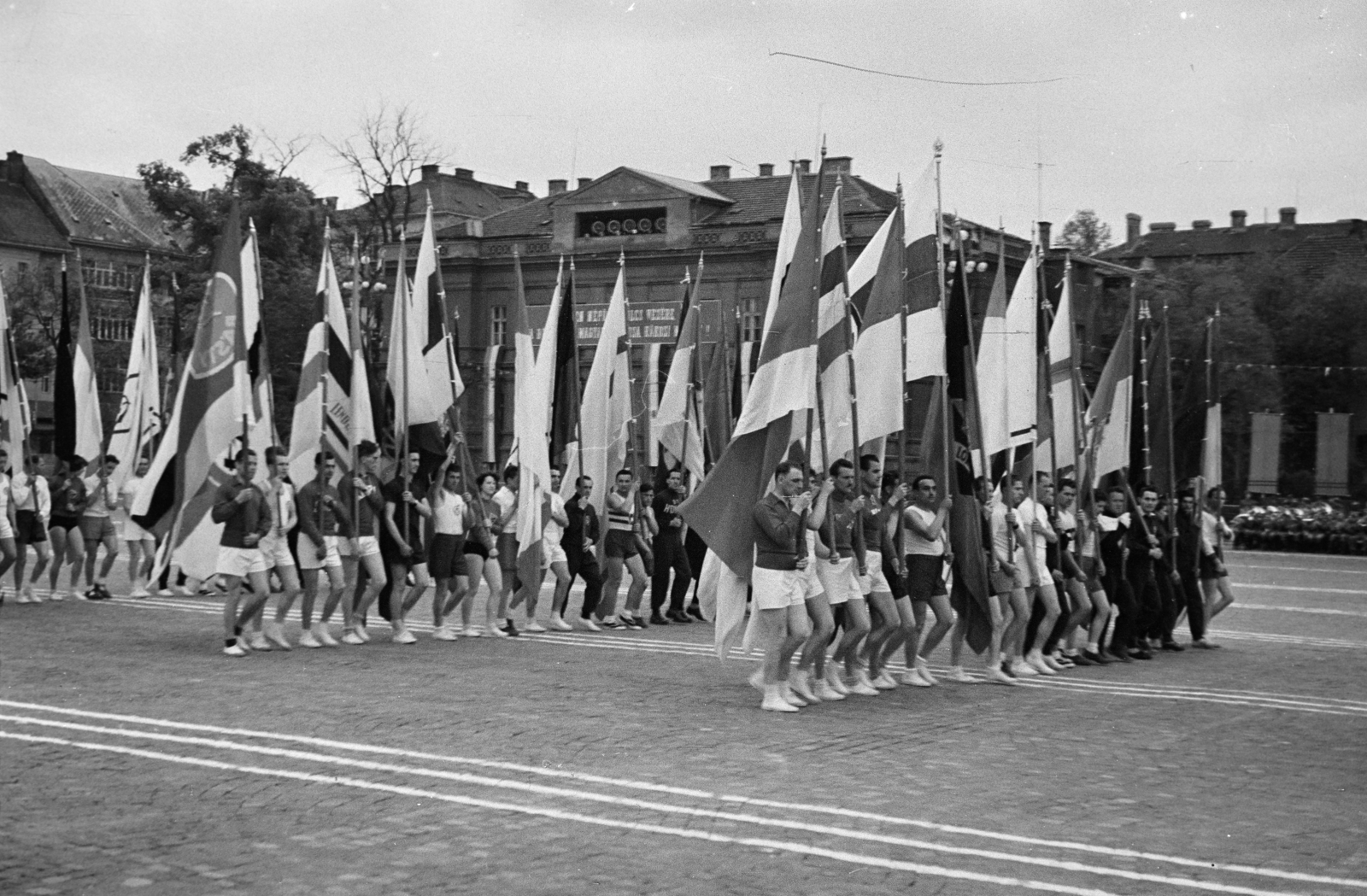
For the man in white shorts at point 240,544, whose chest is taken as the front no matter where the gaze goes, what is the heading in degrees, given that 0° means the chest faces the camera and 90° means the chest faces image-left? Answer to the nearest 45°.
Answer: approximately 315°

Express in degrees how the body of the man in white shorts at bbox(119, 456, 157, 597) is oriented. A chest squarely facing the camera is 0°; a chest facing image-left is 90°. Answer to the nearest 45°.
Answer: approximately 315°

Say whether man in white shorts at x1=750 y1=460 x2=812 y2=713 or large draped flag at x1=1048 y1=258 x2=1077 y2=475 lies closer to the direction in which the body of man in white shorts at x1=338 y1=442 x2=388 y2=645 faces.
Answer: the man in white shorts

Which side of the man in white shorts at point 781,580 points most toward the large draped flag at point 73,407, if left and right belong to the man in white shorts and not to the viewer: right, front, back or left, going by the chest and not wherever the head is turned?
back

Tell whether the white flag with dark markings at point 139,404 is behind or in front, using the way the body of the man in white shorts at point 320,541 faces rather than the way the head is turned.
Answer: behind
